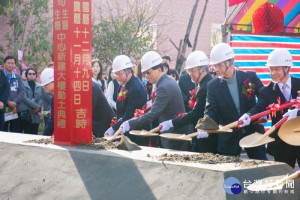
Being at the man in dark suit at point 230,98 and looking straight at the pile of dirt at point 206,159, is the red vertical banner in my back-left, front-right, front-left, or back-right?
front-right

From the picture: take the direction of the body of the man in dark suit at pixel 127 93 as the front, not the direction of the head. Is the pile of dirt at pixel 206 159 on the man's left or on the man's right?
on the man's left

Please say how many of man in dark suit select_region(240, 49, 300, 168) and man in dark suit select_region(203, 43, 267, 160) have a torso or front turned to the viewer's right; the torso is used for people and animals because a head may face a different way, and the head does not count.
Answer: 0

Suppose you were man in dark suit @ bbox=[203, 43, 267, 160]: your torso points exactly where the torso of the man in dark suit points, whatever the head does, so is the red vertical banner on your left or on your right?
on your right

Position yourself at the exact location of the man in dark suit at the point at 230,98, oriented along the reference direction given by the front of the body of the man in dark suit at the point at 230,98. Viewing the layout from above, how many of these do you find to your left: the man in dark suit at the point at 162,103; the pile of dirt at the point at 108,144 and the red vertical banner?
0

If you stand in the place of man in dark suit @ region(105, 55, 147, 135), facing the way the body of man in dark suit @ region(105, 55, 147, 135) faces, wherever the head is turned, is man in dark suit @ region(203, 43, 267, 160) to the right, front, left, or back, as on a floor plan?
left

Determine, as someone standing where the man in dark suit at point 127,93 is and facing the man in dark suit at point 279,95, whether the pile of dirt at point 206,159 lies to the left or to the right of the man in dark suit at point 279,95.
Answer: right

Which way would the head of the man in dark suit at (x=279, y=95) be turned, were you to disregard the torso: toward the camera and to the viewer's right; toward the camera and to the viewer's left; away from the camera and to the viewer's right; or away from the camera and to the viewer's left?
toward the camera and to the viewer's left

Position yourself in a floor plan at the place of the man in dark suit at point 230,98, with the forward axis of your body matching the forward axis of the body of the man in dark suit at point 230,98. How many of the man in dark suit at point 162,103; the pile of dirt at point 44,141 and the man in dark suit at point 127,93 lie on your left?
0

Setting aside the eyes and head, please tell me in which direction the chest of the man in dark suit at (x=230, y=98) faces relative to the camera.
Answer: toward the camera

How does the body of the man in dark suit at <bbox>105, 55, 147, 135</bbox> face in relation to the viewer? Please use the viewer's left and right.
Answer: facing the viewer and to the left of the viewer

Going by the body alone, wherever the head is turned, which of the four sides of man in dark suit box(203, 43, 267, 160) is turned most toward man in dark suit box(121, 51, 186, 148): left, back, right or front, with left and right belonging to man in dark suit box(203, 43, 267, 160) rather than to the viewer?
right

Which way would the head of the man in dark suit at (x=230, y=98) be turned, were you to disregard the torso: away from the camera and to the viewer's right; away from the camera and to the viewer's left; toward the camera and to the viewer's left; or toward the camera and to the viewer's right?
toward the camera and to the viewer's left

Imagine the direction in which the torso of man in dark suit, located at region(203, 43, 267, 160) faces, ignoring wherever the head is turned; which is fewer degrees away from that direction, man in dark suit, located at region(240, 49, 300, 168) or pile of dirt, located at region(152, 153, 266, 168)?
the pile of dirt
